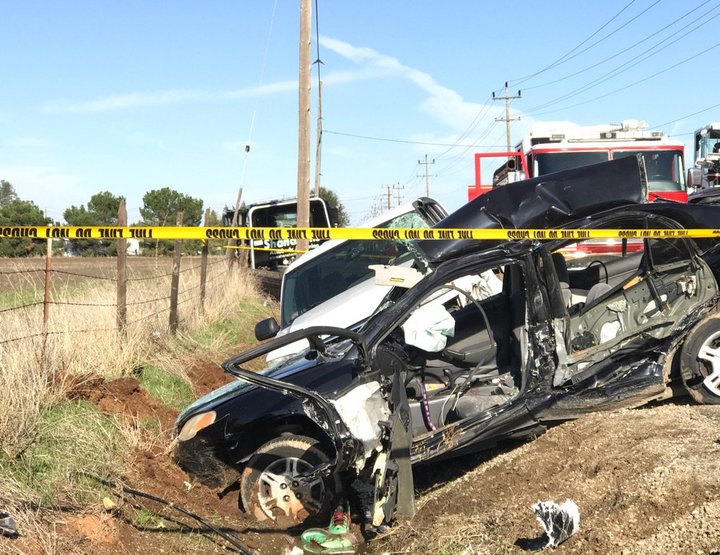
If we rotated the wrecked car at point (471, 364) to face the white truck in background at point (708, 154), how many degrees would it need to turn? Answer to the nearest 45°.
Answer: approximately 90° to its right

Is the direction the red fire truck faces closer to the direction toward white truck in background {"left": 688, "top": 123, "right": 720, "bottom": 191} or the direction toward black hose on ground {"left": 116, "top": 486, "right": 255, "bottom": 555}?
the black hose on ground

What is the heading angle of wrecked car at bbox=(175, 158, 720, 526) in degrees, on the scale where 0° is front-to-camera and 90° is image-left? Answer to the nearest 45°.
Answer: approximately 90°

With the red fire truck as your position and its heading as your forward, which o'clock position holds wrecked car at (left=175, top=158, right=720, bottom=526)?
The wrecked car is roughly at 12 o'clock from the red fire truck.

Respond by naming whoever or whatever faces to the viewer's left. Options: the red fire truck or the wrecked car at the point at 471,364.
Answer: the wrecked car

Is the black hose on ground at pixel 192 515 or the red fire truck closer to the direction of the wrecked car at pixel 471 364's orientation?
the black hose on ground

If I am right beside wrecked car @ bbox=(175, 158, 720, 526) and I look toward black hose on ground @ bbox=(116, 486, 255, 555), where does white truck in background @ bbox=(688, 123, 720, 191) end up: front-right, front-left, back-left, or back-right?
back-right

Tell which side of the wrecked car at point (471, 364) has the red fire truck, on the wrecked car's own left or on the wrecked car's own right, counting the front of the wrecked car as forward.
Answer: on the wrecked car's own right

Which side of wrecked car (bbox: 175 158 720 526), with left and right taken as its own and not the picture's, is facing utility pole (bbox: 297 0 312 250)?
right

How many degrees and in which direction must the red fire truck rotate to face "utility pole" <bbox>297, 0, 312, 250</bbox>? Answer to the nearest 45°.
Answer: approximately 90° to its right

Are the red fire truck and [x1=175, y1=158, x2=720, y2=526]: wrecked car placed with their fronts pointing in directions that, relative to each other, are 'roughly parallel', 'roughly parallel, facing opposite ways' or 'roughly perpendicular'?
roughly perpendicular

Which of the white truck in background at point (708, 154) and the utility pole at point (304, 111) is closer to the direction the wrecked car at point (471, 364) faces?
the utility pole

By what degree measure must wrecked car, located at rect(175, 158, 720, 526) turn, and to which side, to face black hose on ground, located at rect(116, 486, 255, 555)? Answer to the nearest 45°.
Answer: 0° — it already faces it

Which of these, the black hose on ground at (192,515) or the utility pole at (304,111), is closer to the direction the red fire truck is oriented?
the black hose on ground
